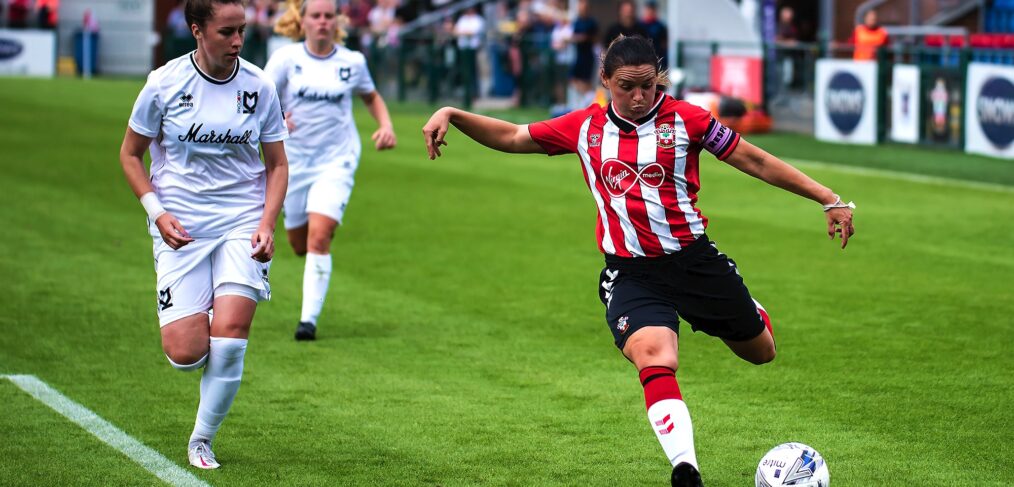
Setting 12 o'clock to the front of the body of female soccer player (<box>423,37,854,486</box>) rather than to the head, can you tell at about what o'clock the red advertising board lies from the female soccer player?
The red advertising board is roughly at 6 o'clock from the female soccer player.

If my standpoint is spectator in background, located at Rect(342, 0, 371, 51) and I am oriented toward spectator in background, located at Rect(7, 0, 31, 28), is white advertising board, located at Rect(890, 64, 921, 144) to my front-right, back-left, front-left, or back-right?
back-left

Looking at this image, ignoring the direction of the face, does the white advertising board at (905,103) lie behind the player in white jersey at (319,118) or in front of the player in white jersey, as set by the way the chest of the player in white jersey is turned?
behind

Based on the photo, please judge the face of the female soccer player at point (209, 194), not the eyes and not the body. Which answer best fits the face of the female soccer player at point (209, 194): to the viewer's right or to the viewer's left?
to the viewer's right

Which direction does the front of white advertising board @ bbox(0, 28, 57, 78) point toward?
toward the camera

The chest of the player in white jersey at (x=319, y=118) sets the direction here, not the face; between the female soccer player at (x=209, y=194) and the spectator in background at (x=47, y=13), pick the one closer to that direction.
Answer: the female soccer player

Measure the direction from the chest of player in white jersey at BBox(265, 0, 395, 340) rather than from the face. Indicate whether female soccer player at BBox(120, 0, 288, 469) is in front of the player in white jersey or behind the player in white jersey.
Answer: in front

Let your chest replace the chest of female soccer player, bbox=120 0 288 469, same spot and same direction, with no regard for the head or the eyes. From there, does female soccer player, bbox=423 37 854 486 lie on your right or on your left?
on your left

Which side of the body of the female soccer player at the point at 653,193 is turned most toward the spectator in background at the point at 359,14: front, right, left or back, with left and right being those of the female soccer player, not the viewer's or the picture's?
back

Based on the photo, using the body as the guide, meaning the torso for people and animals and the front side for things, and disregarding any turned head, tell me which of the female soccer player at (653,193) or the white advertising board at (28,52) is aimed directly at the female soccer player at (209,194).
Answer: the white advertising board

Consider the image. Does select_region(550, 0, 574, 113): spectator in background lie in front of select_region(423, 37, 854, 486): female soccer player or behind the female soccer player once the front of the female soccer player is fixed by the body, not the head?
behind
